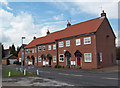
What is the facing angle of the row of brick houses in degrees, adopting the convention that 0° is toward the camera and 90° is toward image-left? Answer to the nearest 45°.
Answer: approximately 45°
